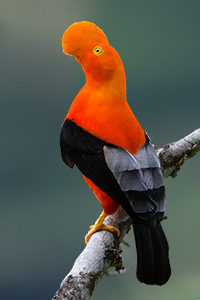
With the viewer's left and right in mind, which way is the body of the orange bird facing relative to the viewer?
facing away from the viewer and to the left of the viewer
